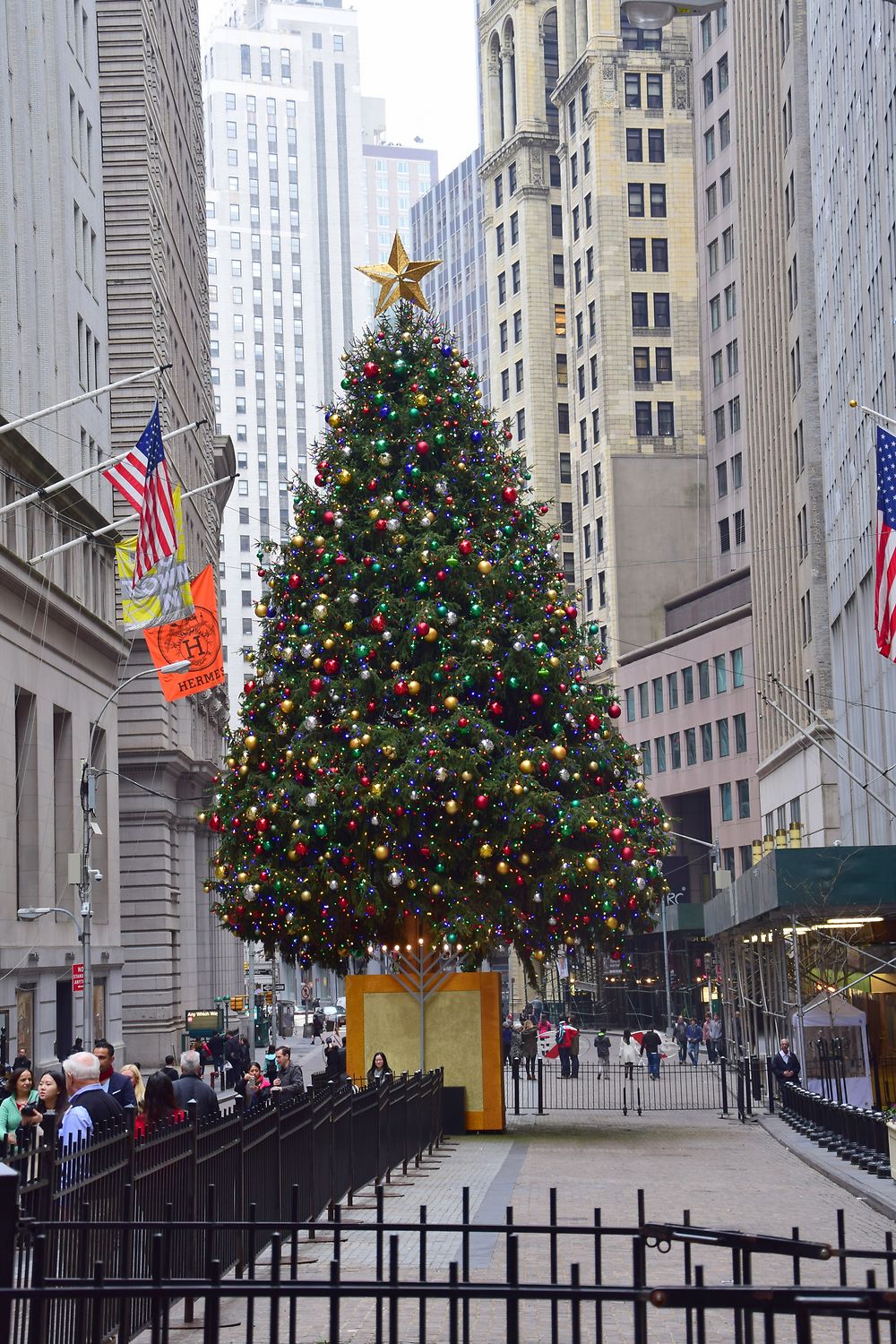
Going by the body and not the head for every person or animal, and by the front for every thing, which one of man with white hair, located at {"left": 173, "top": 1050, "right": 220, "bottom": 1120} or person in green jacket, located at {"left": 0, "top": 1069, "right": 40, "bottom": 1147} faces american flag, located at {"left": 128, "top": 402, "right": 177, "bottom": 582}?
the man with white hair

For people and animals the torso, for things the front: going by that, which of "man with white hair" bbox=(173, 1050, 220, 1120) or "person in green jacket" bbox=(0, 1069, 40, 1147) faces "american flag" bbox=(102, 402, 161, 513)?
the man with white hair

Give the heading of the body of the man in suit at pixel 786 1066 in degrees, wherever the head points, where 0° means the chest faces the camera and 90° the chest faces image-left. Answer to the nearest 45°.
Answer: approximately 0°

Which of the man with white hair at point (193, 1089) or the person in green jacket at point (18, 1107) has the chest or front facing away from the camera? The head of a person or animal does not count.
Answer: the man with white hair

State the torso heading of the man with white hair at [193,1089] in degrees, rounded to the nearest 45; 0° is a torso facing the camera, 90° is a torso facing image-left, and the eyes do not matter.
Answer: approximately 180°

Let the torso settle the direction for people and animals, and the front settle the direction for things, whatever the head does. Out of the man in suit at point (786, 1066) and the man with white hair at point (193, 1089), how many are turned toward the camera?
1

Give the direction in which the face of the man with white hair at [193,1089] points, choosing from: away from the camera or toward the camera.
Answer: away from the camera

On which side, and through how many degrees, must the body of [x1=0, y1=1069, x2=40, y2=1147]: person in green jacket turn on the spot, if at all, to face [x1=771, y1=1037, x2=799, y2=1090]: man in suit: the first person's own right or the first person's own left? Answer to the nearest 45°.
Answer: approximately 90° to the first person's own left

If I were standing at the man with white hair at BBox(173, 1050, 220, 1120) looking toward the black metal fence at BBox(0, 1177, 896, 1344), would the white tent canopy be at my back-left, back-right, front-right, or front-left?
back-left

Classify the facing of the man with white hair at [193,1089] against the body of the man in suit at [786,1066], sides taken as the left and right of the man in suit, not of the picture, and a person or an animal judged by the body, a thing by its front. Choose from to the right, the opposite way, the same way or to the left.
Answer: the opposite way
